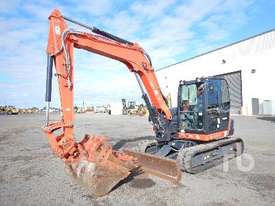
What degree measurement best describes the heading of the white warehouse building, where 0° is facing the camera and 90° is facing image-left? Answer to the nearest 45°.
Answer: approximately 45°

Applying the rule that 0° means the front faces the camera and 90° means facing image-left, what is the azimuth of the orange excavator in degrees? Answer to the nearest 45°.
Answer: approximately 45°

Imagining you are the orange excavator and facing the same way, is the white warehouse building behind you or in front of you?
behind

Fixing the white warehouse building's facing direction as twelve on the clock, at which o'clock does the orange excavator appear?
The orange excavator is roughly at 11 o'clock from the white warehouse building.
